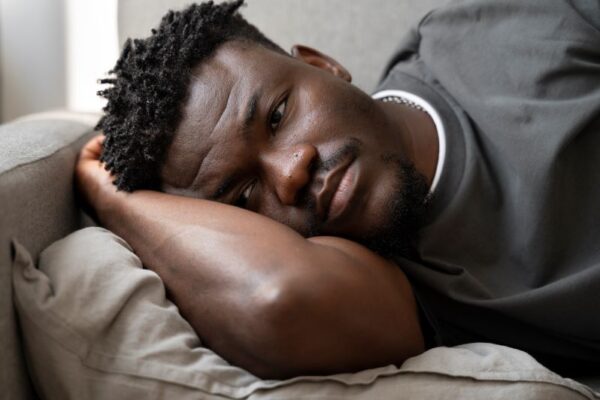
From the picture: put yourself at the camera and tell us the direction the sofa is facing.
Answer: facing the viewer
